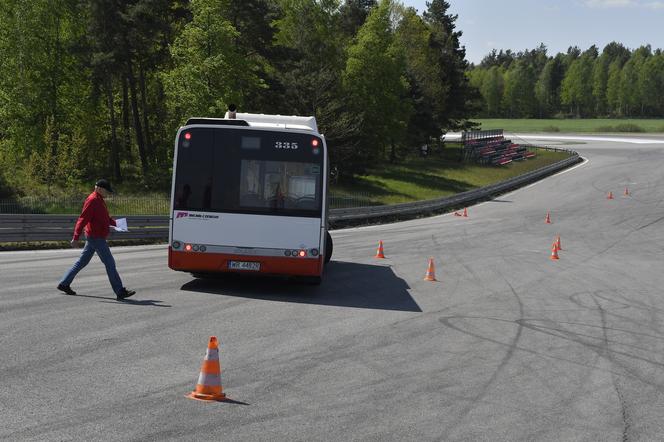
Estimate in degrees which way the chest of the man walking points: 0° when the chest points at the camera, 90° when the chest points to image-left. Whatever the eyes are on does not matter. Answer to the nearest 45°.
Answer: approximately 270°

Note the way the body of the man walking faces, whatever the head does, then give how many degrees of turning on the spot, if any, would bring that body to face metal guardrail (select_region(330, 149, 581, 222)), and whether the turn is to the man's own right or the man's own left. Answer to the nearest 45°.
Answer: approximately 45° to the man's own left

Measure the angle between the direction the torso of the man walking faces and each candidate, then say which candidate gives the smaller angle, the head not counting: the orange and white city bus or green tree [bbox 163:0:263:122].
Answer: the orange and white city bus

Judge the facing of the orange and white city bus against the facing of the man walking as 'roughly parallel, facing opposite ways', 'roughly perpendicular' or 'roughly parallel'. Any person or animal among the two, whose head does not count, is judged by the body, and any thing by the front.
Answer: roughly perpendicular

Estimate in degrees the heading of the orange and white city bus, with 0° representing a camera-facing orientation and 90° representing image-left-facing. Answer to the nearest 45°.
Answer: approximately 180°

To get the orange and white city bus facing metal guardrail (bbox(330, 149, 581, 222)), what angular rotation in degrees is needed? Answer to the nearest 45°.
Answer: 0° — it already faces it

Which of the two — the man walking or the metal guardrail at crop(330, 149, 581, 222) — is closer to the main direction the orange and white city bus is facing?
the metal guardrail

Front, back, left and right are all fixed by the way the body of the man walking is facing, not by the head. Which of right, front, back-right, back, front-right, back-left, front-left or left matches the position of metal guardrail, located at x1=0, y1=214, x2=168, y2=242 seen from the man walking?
left

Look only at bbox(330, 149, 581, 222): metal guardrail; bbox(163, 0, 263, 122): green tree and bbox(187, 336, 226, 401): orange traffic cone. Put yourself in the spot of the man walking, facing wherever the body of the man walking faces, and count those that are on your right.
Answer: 1

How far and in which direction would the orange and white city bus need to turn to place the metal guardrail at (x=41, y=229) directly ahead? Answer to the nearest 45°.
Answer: approximately 45° to its left

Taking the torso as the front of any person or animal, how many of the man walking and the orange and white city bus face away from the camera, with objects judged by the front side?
1
